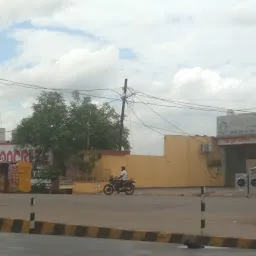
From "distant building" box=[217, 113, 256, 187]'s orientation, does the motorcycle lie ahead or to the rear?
ahead

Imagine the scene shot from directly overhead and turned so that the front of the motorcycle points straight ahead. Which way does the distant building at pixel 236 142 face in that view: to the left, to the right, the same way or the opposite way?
to the left

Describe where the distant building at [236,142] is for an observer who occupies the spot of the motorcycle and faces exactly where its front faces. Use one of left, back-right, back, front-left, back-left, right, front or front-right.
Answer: back-right

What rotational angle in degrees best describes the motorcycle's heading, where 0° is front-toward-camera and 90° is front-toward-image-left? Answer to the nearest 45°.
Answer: approximately 90°

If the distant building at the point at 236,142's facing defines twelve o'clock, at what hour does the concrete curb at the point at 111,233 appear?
The concrete curb is roughly at 12 o'clock from the distant building.

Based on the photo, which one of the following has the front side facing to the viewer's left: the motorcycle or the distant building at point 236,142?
the motorcycle

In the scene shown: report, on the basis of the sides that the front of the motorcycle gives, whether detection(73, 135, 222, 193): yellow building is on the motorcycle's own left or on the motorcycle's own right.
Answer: on the motorcycle's own right

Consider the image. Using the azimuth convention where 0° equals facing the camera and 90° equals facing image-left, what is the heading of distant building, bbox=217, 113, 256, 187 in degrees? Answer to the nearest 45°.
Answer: approximately 0°

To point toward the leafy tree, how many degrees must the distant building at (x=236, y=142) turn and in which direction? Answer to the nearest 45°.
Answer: approximately 45° to its right

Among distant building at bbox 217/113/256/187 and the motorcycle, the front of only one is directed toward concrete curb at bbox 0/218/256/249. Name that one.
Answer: the distant building
